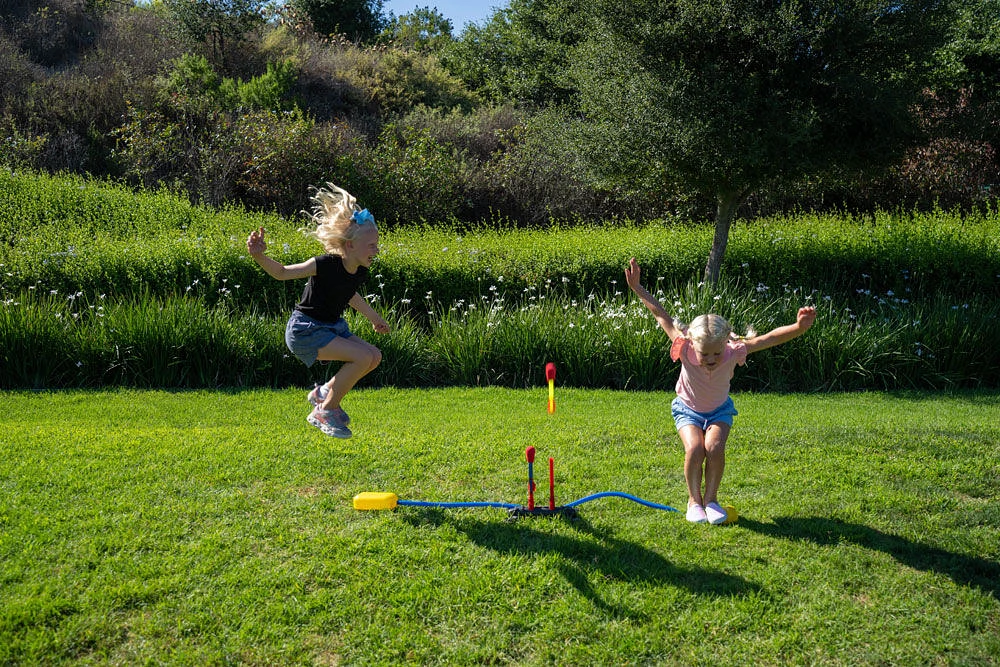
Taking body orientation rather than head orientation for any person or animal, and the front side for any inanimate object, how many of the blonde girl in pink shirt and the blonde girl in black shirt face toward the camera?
1

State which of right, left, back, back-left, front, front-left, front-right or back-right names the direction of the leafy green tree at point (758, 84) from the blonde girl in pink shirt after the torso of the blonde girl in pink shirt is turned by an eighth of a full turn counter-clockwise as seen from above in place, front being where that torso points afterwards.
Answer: back-left

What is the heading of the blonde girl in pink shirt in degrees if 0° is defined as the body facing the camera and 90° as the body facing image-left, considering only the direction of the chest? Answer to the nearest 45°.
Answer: approximately 0°

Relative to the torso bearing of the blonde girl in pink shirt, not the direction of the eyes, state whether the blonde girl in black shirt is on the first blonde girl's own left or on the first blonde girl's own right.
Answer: on the first blonde girl's own right

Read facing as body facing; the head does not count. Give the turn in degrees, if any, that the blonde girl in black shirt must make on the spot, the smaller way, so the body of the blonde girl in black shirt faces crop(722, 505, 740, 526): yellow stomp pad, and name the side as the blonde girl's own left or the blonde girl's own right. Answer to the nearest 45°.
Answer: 0° — they already face it

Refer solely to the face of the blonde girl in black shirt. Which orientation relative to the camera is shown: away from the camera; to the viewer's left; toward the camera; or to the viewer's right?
to the viewer's right

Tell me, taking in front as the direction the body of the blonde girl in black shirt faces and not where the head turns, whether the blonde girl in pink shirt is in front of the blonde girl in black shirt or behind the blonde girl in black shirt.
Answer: in front

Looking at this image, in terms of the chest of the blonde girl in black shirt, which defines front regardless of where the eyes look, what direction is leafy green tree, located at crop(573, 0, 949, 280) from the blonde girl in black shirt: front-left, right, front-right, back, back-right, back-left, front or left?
front-left

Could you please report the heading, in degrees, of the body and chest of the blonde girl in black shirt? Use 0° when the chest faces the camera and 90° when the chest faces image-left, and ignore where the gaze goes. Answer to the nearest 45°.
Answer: approximately 270°
